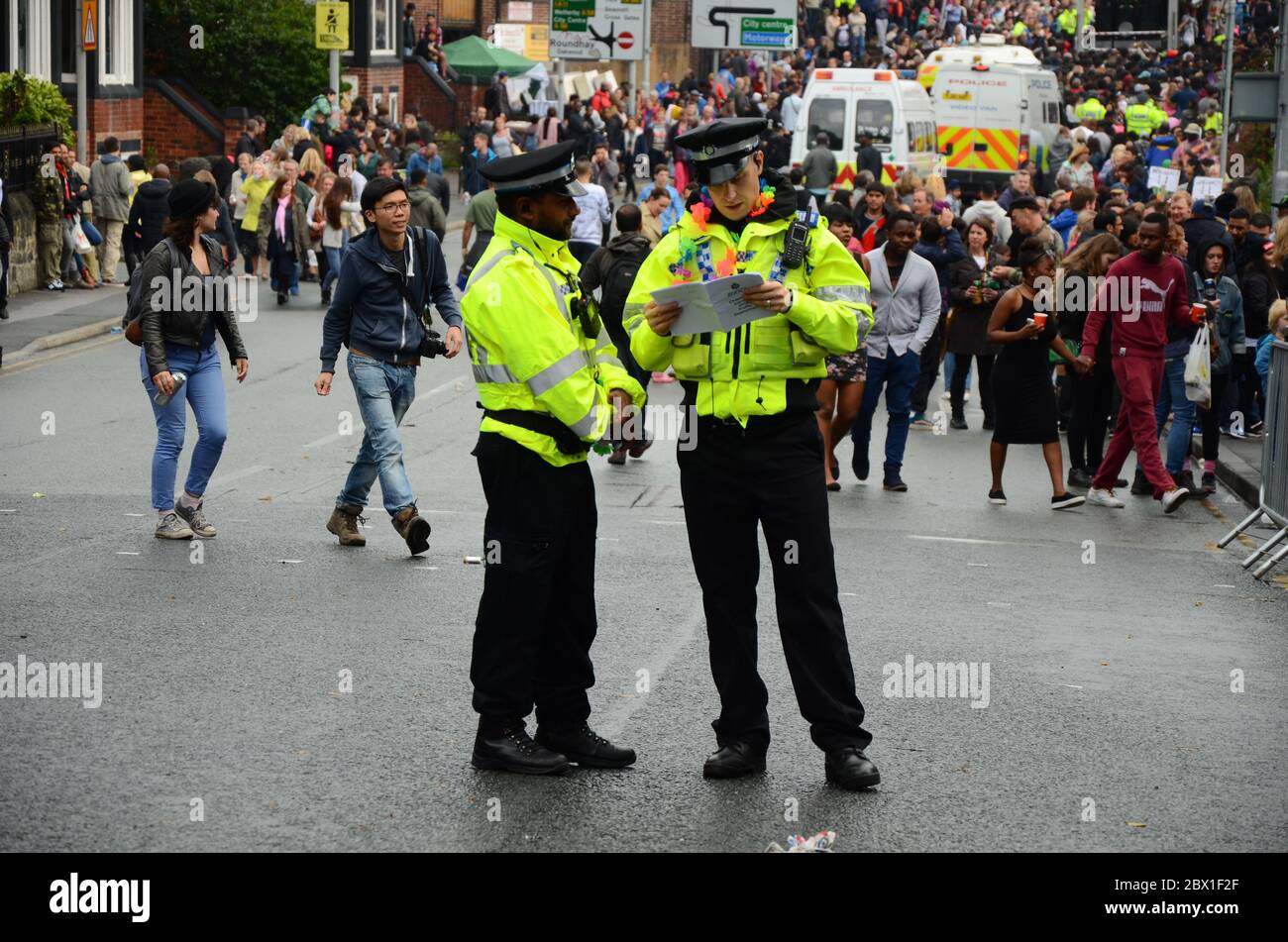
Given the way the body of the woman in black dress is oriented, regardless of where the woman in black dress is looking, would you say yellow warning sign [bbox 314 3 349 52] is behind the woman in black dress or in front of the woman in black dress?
behind

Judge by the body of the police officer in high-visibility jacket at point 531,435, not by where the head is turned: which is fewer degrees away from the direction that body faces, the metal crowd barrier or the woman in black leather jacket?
the metal crowd barrier

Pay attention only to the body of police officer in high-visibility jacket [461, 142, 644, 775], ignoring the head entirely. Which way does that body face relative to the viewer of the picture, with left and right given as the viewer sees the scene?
facing to the right of the viewer

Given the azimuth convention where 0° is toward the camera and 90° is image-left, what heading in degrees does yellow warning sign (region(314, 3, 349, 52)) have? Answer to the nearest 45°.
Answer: approximately 0°

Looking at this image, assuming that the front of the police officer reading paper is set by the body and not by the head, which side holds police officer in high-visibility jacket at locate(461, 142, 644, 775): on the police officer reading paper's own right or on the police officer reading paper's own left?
on the police officer reading paper's own right
